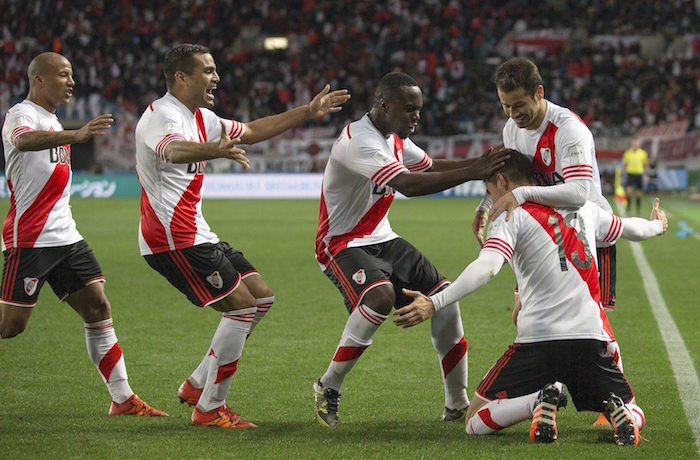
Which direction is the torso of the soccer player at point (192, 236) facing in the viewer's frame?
to the viewer's right

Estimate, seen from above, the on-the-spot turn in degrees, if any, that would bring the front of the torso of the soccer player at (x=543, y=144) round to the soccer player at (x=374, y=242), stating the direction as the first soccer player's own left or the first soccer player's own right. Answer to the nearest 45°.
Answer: approximately 45° to the first soccer player's own right

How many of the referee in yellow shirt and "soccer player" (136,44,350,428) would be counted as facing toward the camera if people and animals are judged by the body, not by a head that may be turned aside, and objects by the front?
1

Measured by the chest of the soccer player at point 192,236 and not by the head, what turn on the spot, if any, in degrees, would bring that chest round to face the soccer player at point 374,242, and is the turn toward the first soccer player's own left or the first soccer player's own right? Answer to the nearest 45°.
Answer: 0° — they already face them

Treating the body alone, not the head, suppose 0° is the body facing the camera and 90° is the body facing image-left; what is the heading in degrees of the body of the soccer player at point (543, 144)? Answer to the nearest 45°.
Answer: approximately 45°

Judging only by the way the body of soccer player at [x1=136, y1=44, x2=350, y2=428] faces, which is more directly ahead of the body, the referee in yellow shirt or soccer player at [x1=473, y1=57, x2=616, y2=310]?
the soccer player

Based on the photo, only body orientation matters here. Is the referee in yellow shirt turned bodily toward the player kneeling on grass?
yes

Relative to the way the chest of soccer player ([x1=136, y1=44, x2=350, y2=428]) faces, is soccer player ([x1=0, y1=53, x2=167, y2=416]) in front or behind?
behind
